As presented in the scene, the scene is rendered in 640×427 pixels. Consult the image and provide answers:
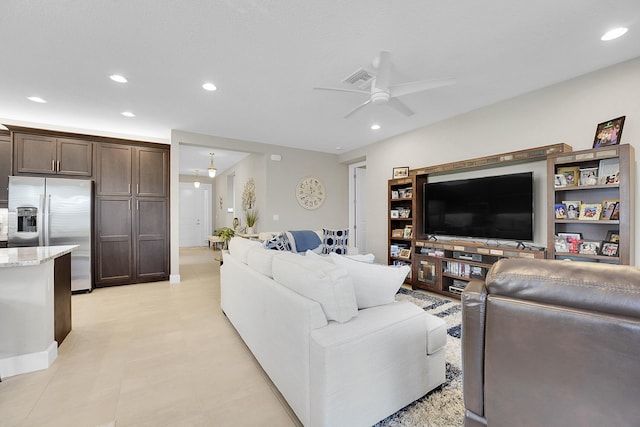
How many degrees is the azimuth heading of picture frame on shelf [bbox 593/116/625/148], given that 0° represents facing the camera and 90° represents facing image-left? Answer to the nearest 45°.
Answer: approximately 45°

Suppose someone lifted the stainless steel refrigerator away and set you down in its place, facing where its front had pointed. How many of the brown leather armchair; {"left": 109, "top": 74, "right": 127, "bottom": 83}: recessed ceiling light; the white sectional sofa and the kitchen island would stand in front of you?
4

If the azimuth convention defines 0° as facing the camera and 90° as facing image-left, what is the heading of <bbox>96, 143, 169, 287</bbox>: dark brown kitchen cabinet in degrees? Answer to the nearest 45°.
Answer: approximately 0°

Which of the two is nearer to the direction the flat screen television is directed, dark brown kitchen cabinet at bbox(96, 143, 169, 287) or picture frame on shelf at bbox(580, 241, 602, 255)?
the dark brown kitchen cabinet

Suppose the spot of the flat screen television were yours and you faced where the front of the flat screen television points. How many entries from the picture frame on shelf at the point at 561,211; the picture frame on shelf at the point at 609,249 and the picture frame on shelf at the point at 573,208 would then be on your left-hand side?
3

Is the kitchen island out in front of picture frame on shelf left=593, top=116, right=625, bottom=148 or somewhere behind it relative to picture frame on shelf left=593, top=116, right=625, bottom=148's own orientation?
in front

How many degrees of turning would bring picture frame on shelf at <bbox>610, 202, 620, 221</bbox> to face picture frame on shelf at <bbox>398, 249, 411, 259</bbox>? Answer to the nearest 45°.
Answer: approximately 45° to its right

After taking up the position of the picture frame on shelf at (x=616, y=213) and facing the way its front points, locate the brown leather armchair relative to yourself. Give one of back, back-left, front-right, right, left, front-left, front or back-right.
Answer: front-left

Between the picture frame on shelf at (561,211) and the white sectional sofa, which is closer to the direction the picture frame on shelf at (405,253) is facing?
the white sectional sofa

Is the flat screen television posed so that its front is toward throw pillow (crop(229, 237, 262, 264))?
yes

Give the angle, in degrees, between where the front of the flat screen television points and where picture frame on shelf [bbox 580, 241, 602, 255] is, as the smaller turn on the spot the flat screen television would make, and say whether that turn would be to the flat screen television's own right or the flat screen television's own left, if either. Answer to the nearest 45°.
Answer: approximately 90° to the flat screen television's own left
